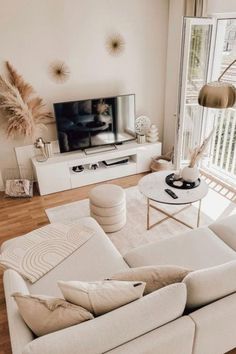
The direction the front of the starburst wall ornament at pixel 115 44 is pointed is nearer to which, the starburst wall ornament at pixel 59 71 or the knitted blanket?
the knitted blanket

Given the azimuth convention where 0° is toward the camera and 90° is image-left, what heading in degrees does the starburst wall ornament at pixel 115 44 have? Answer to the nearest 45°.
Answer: approximately 0°

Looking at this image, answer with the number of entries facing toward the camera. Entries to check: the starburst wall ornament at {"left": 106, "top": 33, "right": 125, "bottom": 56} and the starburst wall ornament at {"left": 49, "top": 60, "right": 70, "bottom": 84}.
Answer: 2

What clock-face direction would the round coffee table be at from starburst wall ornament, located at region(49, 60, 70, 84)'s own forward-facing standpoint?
The round coffee table is roughly at 11 o'clock from the starburst wall ornament.

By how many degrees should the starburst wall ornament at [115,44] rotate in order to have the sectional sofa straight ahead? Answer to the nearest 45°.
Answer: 0° — it already faces it

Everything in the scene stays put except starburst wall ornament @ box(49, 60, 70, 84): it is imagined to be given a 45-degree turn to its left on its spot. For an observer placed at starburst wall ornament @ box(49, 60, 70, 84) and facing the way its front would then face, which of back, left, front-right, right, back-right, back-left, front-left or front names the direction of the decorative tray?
front

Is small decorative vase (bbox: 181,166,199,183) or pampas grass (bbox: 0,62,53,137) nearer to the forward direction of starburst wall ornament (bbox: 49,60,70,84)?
the small decorative vase

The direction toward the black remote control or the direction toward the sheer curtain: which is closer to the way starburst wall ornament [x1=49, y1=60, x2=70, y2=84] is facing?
the black remote control

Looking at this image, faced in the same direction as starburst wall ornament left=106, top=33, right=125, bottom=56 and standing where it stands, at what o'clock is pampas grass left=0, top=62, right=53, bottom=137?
The pampas grass is roughly at 2 o'clock from the starburst wall ornament.

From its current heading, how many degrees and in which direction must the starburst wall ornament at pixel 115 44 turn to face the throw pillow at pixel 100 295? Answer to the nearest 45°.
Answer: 0° — it already faces it

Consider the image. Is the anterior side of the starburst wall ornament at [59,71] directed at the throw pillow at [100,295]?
yes

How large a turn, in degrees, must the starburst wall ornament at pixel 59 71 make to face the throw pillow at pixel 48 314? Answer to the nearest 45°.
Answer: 0° — it already faces it

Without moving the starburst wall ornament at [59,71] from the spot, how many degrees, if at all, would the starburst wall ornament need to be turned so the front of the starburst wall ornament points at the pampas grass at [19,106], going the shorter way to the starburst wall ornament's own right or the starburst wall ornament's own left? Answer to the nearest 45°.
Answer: approximately 90° to the starburst wall ornament's own right

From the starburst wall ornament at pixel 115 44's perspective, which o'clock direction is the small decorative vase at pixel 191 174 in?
The small decorative vase is roughly at 11 o'clock from the starburst wall ornament.

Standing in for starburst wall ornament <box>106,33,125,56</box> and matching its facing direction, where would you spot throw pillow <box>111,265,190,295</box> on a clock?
The throw pillow is roughly at 12 o'clock from the starburst wall ornament.
